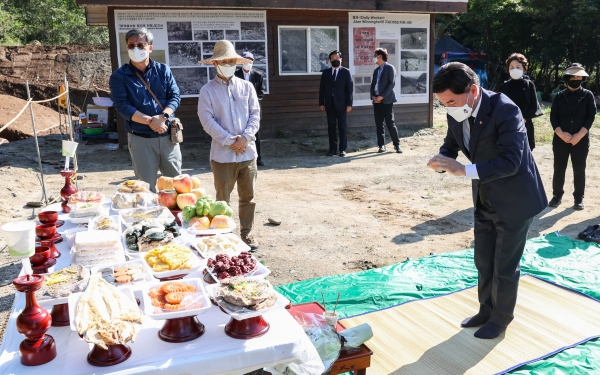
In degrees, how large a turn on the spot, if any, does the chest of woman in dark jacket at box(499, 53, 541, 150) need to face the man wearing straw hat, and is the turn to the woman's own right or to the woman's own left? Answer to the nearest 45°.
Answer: approximately 45° to the woman's own right

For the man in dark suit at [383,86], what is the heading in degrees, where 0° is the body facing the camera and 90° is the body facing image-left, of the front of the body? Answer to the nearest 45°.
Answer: approximately 45°

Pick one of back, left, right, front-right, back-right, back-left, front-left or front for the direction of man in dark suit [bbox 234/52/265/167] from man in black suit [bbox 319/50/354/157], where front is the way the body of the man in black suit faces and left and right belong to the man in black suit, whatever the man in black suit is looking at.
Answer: front-right

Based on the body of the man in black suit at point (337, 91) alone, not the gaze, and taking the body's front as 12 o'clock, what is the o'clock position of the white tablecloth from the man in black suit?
The white tablecloth is roughly at 12 o'clock from the man in black suit.

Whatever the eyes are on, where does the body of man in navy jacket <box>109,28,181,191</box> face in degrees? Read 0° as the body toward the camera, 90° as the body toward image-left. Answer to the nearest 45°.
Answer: approximately 0°

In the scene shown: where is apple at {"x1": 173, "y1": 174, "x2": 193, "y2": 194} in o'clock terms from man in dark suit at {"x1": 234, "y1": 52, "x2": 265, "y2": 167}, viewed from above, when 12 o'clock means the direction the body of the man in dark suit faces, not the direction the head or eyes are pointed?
The apple is roughly at 12 o'clock from the man in dark suit.

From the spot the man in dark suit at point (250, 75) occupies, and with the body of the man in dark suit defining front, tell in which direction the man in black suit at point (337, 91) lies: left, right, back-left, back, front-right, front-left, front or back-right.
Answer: back-left

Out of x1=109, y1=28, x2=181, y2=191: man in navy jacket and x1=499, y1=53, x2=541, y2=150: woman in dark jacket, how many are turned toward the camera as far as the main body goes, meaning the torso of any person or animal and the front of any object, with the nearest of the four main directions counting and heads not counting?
2

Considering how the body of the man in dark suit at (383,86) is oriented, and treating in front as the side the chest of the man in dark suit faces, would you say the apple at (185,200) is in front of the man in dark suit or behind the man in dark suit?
in front

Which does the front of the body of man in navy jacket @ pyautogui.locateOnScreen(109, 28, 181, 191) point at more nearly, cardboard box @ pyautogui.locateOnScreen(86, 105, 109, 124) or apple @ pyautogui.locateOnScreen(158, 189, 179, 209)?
the apple

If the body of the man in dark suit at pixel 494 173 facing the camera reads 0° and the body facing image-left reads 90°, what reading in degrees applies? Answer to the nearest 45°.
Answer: approximately 45°
